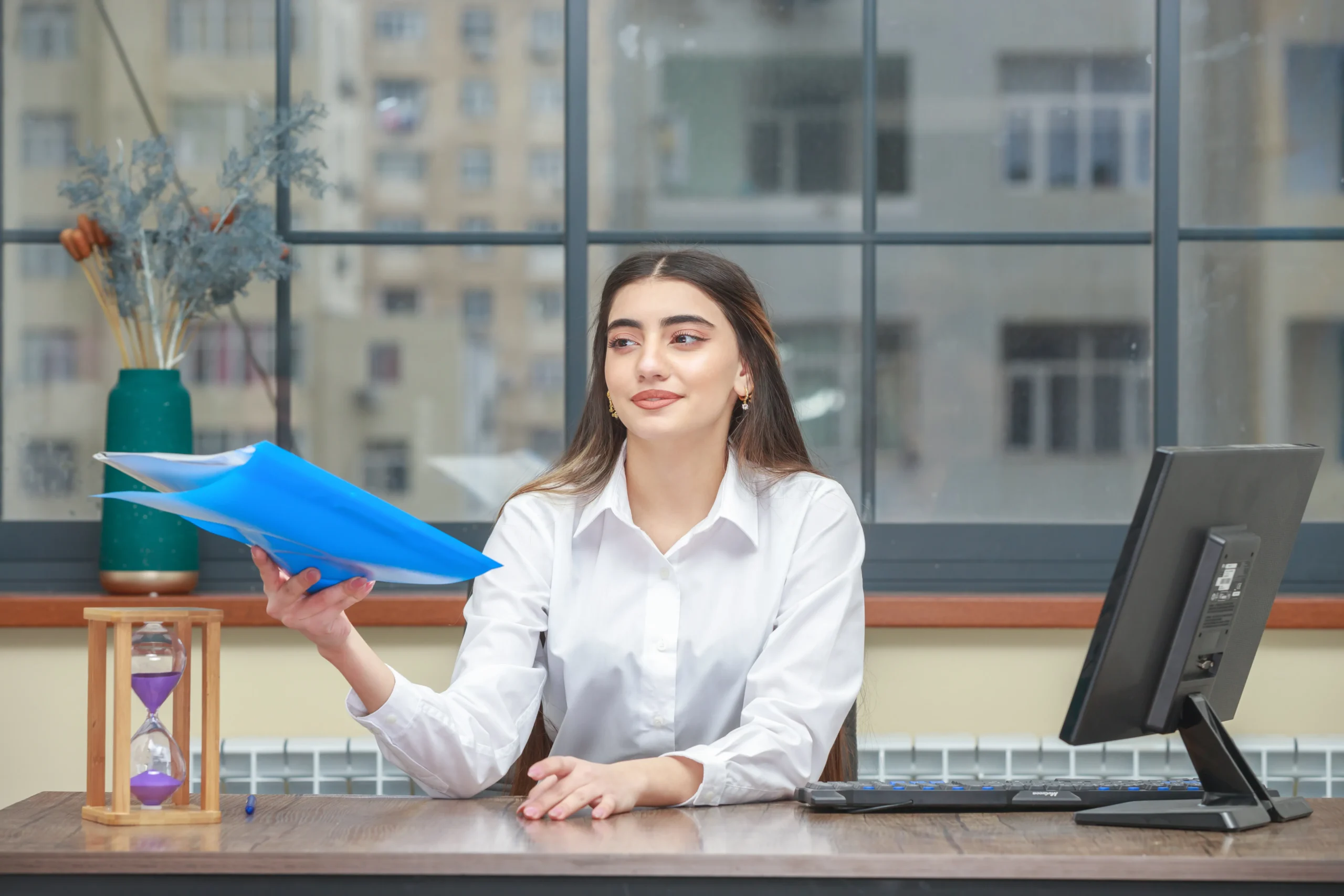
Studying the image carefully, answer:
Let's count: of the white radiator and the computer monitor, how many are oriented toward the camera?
1

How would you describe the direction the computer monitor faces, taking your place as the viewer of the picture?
facing away from the viewer and to the left of the viewer

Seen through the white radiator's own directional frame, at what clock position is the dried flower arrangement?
The dried flower arrangement is roughly at 3 o'clock from the white radiator.

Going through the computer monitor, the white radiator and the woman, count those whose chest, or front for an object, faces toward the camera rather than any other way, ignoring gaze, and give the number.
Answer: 2

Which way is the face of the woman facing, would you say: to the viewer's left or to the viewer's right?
to the viewer's left

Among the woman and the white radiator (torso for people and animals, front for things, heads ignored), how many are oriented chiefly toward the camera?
2

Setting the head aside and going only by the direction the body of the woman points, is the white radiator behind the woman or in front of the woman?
behind
